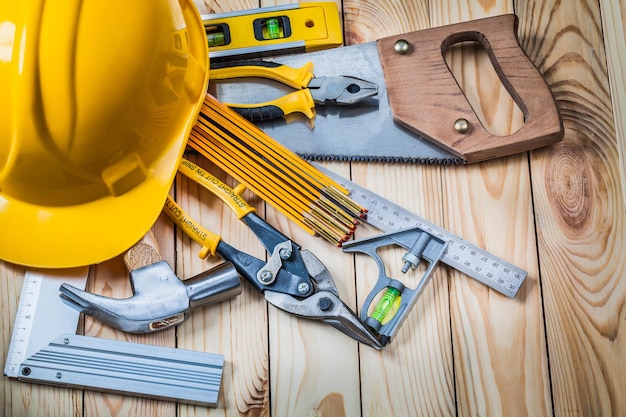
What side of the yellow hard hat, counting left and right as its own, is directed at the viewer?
front

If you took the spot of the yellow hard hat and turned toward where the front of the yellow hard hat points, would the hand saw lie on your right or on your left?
on your left
